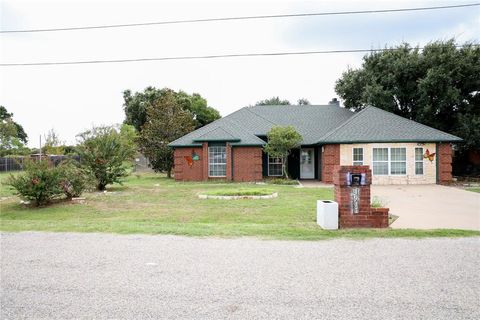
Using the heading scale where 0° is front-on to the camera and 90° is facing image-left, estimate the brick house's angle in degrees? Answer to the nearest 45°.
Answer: approximately 0°

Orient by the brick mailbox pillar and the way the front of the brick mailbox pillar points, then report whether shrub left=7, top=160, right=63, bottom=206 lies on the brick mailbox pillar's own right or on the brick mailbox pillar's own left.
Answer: on the brick mailbox pillar's own right

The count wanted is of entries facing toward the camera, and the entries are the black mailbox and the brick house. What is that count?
2

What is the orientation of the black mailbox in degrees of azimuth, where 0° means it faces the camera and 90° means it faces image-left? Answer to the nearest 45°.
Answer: approximately 0°

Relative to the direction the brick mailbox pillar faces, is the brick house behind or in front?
behind

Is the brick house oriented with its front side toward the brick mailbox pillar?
yes

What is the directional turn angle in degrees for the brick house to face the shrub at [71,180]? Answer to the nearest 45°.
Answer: approximately 45° to its right

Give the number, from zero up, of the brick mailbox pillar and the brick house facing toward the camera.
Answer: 2
